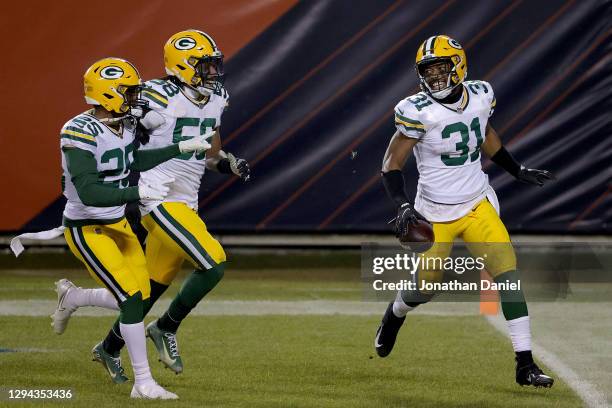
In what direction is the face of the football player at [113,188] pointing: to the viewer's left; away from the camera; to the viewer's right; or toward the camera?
to the viewer's right

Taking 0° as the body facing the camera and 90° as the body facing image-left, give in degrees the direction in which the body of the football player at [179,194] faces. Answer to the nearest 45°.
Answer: approximately 315°

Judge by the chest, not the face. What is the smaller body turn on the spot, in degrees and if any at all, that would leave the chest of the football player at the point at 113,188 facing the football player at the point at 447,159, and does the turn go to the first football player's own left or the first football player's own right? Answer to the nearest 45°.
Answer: approximately 45° to the first football player's own left
